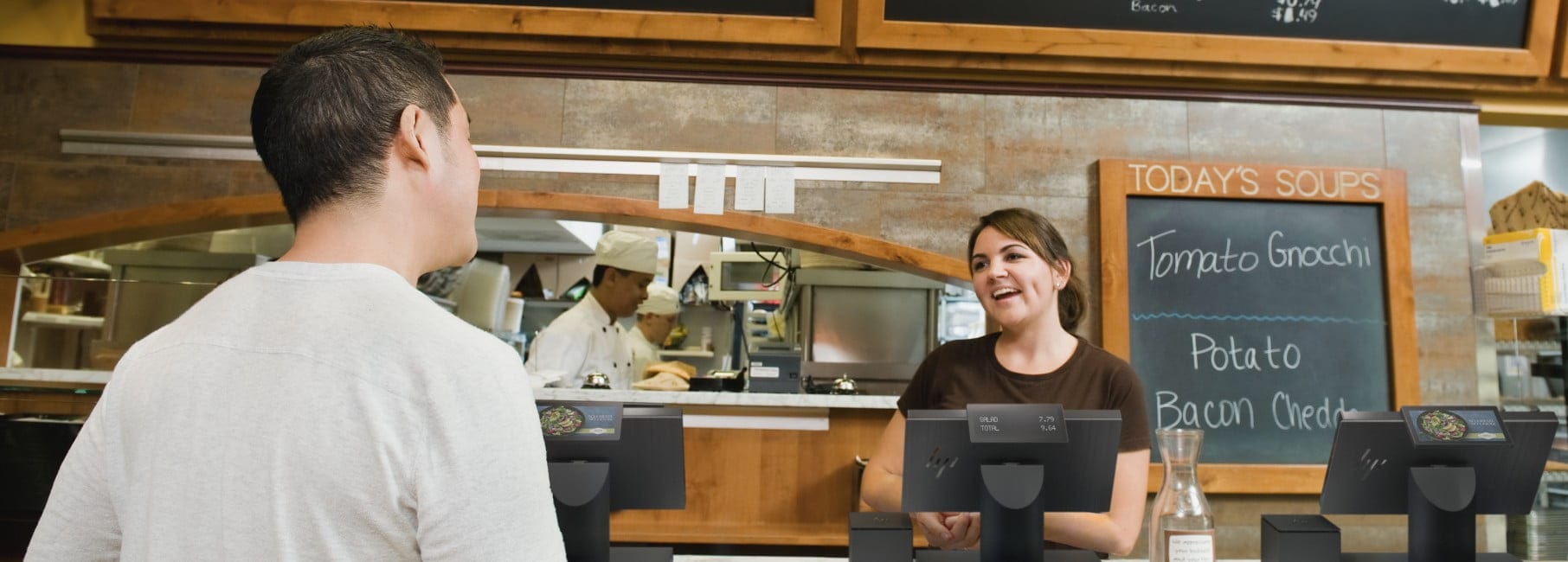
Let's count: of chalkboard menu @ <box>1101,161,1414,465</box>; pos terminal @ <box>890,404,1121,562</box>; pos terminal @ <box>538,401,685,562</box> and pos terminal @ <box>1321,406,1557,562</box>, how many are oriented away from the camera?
3

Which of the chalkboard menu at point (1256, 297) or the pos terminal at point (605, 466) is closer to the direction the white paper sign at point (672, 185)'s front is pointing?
the pos terminal

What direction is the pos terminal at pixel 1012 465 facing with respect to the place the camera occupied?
facing away from the viewer

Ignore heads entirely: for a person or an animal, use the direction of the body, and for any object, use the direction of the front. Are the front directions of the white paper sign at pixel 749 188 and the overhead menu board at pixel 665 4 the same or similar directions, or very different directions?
same or similar directions

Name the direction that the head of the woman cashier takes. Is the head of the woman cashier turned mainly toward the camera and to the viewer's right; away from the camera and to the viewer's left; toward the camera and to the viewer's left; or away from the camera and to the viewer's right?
toward the camera and to the viewer's left

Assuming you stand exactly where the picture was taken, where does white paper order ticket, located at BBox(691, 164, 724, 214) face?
facing the viewer

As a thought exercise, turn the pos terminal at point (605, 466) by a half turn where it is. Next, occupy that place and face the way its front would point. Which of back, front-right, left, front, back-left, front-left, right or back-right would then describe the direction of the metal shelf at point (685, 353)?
back

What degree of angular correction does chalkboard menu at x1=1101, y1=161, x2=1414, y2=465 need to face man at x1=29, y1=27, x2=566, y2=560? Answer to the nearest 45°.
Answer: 0° — it already faces them

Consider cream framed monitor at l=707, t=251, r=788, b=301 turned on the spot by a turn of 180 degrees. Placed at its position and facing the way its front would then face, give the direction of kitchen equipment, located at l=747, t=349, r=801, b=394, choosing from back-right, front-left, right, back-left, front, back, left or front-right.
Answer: back

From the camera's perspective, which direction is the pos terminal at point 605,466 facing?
away from the camera

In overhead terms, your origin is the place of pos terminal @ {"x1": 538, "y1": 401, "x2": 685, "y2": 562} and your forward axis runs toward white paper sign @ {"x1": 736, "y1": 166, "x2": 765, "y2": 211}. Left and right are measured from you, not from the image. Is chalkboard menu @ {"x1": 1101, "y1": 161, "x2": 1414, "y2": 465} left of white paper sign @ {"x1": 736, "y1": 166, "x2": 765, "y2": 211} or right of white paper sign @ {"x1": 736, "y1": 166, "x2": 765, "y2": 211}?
right

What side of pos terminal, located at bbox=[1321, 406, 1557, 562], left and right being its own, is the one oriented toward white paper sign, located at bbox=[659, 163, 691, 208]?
front

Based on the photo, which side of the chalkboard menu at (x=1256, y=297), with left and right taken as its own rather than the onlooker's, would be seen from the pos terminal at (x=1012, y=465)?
front

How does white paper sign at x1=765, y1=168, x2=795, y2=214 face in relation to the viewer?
toward the camera

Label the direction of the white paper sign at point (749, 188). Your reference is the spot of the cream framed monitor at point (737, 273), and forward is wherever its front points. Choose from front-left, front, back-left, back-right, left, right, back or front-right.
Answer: front

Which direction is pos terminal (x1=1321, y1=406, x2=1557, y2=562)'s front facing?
away from the camera

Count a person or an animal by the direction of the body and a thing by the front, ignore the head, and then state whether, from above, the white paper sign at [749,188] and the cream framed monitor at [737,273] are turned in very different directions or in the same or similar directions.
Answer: same or similar directions

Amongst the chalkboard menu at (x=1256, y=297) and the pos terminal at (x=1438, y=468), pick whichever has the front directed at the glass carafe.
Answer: the chalkboard menu

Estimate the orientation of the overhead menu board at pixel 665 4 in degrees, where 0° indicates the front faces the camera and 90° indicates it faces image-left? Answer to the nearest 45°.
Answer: approximately 0°

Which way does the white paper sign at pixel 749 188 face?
toward the camera
